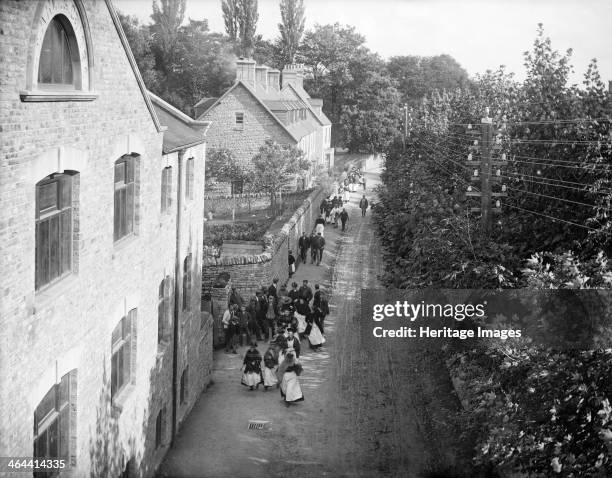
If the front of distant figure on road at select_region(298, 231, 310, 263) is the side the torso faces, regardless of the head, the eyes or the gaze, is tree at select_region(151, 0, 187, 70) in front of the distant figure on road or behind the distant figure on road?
behind

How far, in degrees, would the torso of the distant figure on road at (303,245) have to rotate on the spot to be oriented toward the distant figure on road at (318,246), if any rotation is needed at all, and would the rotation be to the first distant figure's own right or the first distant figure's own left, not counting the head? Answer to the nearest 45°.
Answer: approximately 45° to the first distant figure's own left

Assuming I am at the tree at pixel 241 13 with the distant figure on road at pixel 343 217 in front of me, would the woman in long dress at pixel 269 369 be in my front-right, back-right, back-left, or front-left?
front-right

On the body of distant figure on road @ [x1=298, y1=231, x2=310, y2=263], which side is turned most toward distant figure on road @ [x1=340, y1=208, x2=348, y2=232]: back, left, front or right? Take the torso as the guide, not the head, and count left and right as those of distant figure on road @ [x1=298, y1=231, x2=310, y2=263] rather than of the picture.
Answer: back

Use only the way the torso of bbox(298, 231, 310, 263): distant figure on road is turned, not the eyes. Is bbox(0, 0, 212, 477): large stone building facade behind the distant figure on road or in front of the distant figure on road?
in front

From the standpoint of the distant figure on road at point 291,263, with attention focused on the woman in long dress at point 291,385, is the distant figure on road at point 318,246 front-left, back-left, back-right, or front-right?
back-left

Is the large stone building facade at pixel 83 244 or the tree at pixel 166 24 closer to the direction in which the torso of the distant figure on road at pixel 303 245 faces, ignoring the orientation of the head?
the large stone building facade

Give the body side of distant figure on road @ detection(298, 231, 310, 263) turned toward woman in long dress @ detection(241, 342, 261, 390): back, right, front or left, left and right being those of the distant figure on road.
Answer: front

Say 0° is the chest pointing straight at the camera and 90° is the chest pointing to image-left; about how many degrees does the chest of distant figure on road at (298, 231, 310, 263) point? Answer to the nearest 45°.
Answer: approximately 0°

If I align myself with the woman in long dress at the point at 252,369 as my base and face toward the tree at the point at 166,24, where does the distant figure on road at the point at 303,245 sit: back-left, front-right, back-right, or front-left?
front-right

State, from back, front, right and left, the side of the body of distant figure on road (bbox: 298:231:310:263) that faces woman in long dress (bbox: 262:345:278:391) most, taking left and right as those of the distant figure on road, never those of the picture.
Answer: front

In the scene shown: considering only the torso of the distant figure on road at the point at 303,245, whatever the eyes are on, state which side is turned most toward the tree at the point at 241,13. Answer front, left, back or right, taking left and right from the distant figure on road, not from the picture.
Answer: back

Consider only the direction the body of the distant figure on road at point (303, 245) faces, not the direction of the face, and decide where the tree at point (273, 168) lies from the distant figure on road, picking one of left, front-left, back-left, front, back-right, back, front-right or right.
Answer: back

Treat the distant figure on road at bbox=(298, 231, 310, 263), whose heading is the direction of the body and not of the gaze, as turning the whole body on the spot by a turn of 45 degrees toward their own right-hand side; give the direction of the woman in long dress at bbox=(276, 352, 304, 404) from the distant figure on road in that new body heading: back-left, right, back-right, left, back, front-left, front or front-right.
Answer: front-left

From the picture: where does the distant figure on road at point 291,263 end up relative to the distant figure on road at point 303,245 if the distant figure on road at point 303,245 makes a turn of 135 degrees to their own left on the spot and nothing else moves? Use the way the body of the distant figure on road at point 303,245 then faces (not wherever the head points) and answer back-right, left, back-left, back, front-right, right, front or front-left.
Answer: back-right

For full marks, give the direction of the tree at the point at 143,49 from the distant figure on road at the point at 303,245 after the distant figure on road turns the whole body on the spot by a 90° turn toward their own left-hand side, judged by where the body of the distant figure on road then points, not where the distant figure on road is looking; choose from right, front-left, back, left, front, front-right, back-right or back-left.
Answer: back-left
